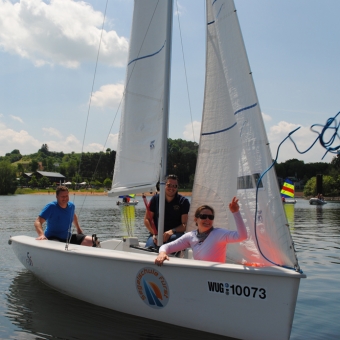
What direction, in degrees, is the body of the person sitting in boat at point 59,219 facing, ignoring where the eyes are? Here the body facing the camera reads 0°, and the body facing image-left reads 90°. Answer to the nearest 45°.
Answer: approximately 315°

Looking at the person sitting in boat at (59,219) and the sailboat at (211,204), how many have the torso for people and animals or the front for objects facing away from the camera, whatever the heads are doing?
0
